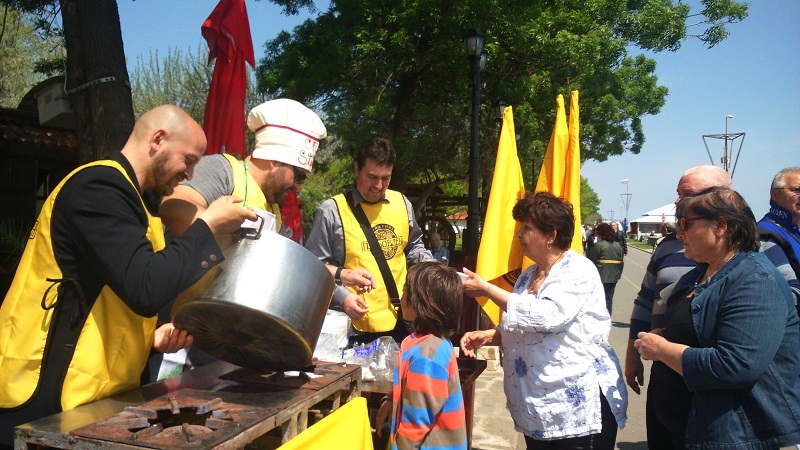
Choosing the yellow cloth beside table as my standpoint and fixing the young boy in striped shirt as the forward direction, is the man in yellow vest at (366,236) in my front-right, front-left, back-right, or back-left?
front-left

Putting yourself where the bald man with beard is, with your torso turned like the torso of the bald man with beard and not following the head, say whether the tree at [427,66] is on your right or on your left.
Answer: on your left

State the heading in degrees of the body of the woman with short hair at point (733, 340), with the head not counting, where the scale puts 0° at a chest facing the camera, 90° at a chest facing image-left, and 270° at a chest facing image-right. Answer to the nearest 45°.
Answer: approximately 90°

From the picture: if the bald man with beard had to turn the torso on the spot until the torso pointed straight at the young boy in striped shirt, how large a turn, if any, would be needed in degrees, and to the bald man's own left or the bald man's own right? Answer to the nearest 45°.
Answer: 0° — they already face them

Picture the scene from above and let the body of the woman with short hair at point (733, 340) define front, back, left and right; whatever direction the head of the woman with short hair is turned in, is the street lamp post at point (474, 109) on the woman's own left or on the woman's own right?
on the woman's own right

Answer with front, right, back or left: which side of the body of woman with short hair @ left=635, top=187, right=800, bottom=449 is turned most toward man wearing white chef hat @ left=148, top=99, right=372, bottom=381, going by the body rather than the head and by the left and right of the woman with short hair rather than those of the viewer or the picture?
front

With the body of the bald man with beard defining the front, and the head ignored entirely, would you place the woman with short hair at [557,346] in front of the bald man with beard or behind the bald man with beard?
in front

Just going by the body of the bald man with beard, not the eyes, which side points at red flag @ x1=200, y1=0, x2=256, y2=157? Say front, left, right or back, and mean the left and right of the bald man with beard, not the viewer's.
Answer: left

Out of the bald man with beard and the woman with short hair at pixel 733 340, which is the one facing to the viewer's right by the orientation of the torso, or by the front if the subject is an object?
the bald man with beard

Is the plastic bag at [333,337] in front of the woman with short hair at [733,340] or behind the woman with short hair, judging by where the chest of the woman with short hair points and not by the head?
in front

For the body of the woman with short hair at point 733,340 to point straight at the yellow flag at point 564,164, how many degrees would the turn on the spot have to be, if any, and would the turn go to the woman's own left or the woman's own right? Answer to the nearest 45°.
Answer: approximately 45° to the woman's own right

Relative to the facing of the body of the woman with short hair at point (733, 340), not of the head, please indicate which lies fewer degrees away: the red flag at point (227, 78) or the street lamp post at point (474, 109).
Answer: the red flag

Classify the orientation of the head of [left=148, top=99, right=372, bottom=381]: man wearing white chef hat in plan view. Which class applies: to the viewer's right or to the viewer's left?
to the viewer's right

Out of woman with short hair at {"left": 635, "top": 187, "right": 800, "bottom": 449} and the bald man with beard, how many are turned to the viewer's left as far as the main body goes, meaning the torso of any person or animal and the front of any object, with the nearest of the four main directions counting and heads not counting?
1

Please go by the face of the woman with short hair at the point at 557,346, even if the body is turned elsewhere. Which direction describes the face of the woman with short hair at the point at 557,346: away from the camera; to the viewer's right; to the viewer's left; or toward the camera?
to the viewer's left

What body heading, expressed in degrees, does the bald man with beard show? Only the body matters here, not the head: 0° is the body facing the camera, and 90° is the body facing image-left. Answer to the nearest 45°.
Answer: approximately 270°
